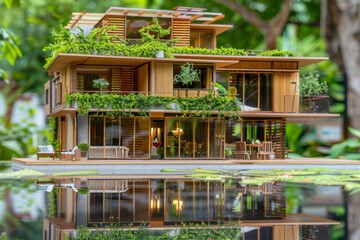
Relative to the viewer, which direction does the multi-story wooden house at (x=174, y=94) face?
toward the camera

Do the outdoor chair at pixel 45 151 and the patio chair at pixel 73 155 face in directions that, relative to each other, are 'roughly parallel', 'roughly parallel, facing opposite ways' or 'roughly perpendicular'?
roughly perpendicular

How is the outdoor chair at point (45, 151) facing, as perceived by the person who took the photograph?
facing the viewer
